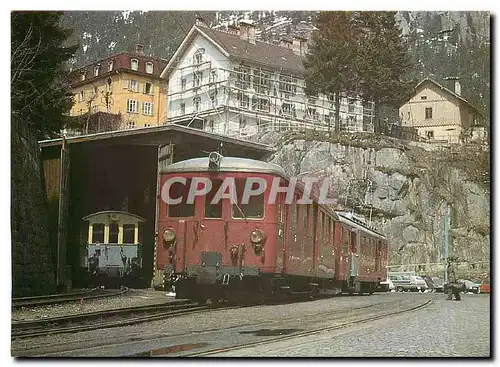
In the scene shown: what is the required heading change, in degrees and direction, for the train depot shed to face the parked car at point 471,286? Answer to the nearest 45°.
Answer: approximately 90° to its left

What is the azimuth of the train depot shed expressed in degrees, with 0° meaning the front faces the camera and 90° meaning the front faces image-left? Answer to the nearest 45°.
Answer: approximately 0°

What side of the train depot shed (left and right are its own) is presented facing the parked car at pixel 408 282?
left

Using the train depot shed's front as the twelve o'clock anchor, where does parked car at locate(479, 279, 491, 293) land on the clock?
The parked car is roughly at 9 o'clock from the train depot shed.

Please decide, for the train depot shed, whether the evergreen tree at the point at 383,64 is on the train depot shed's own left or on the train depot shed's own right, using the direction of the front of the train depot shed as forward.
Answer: on the train depot shed's own left

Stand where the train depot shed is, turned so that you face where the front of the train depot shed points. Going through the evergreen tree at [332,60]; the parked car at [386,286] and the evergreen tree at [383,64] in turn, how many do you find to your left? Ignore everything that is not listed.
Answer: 3

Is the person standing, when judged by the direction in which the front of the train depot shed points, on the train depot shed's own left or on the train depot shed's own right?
on the train depot shed's own left
